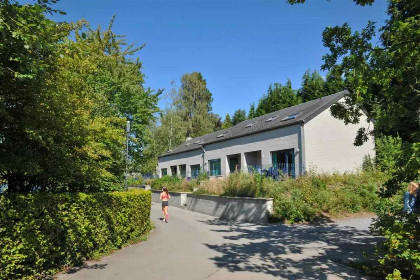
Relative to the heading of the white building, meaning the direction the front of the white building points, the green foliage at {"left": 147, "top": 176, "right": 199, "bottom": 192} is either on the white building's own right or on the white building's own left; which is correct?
on the white building's own right

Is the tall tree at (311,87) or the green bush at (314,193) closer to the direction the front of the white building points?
the green bush

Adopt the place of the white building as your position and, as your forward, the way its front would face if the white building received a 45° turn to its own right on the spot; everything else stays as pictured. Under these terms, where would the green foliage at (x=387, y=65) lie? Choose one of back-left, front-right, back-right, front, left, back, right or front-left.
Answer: left

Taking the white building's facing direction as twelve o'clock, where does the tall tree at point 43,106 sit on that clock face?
The tall tree is roughly at 11 o'clock from the white building.

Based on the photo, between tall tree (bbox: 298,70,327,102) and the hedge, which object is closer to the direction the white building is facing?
the hedge

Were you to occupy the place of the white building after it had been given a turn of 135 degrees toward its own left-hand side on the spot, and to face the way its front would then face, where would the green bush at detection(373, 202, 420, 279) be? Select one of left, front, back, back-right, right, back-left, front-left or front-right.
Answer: right

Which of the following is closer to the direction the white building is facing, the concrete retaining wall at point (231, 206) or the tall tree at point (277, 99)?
the concrete retaining wall

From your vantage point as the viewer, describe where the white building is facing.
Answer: facing the viewer and to the left of the viewer
